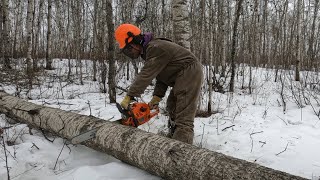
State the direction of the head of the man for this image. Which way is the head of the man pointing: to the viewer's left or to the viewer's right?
to the viewer's left

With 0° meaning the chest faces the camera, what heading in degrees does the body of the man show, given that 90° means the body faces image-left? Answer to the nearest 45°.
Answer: approximately 90°
